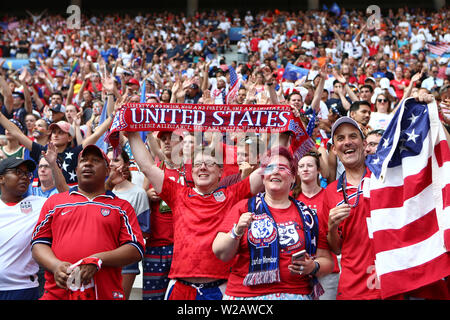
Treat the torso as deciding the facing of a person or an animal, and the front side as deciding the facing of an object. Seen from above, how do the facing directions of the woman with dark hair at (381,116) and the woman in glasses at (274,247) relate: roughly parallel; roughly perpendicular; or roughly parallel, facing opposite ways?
roughly parallel

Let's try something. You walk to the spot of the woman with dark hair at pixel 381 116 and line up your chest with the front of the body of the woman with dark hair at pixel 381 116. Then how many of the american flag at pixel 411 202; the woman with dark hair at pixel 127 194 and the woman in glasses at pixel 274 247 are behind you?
0

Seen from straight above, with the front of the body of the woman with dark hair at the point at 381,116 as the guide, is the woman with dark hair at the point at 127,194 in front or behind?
in front

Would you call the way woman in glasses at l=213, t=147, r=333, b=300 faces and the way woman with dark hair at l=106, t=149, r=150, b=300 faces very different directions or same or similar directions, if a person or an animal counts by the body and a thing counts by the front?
same or similar directions

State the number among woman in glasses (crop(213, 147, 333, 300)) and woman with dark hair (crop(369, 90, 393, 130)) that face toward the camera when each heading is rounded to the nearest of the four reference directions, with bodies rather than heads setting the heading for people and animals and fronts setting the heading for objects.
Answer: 2

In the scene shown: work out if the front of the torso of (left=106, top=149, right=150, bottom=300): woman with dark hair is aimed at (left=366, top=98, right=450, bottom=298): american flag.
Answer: no

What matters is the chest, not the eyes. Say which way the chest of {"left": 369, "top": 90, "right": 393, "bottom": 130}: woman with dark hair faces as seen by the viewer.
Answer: toward the camera

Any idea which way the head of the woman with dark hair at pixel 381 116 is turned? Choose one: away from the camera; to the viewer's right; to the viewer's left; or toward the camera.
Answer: toward the camera

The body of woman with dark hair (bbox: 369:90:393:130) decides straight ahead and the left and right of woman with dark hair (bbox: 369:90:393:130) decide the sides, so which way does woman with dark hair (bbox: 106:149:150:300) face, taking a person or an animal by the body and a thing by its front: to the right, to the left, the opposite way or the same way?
the same way

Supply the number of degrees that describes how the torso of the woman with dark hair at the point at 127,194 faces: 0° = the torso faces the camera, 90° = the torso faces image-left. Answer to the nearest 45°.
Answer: approximately 45°

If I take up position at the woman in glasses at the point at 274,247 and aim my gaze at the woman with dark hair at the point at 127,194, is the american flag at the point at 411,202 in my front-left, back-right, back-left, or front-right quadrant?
back-right

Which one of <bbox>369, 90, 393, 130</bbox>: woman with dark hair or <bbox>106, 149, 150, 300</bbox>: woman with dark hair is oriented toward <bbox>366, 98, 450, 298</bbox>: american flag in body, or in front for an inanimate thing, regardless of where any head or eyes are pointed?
<bbox>369, 90, 393, 130</bbox>: woman with dark hair

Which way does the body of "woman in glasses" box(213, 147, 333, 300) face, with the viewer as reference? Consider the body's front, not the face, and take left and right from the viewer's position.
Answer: facing the viewer

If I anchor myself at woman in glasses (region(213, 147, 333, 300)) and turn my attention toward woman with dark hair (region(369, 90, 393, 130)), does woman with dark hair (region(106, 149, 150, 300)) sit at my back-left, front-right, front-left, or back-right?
front-left

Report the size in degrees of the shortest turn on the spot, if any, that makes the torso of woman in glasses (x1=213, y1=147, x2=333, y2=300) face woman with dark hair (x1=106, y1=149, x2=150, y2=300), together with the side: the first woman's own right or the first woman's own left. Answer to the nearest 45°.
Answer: approximately 135° to the first woman's own right
